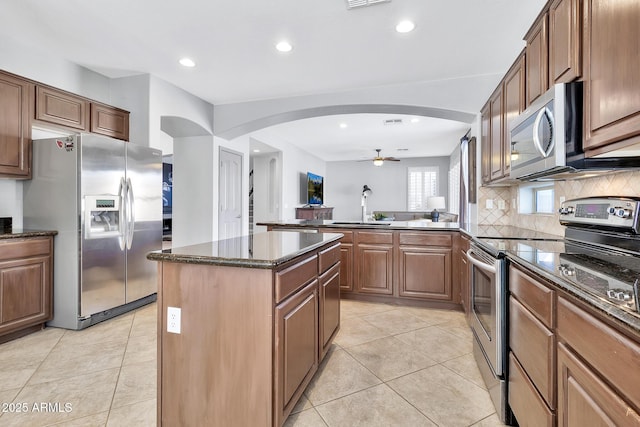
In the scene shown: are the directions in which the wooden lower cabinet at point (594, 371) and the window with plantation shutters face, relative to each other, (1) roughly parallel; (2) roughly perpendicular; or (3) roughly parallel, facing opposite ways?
roughly perpendicular

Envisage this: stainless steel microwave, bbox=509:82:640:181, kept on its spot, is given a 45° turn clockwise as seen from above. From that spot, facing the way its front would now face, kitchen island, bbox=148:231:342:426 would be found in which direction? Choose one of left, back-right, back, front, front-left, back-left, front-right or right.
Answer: front-left

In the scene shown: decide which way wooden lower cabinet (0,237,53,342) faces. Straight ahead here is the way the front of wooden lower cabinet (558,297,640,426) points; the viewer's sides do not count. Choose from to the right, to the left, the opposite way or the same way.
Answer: the opposite way

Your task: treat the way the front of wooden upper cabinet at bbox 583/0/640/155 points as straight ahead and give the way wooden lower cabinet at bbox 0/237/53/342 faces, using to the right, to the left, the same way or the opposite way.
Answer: the opposite way

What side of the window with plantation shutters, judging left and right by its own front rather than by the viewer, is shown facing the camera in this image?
front

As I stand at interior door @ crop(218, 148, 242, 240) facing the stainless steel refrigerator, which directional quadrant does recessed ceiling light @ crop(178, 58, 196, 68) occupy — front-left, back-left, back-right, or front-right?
front-left

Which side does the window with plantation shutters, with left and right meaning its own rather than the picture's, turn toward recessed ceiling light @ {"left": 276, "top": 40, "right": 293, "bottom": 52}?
front

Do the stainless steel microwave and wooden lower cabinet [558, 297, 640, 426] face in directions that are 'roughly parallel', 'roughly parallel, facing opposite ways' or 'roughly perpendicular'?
roughly parallel

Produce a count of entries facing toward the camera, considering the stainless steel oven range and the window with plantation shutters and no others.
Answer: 1

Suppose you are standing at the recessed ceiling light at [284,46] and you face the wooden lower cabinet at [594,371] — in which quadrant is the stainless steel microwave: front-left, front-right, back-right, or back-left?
front-left

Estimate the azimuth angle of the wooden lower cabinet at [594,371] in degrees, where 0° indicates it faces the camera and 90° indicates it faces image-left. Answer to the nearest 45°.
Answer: approximately 45°

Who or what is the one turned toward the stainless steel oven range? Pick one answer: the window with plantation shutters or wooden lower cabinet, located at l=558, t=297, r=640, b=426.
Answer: the window with plantation shutters

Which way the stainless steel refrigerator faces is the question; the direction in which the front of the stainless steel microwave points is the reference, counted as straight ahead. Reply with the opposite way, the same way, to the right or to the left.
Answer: the opposite way

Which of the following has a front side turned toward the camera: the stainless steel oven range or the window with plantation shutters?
the window with plantation shutters

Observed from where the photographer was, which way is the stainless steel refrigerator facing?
facing the viewer and to the right of the viewer

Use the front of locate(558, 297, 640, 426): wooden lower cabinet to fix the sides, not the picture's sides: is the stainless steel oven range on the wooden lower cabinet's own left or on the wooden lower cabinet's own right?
on the wooden lower cabinet's own right

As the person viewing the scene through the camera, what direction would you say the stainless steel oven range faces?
facing to the left of the viewer

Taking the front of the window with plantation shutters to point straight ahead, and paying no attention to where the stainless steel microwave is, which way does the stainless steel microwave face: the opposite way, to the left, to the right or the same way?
to the right
